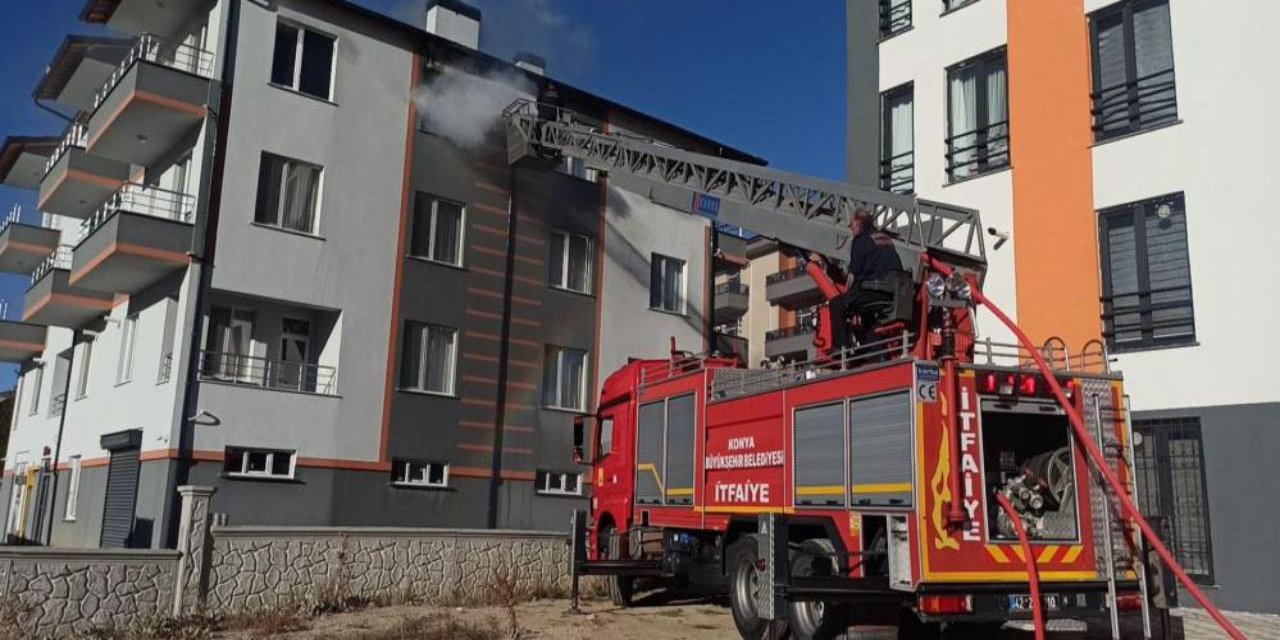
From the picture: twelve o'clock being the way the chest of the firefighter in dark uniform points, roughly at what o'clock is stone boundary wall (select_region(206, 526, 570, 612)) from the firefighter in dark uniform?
The stone boundary wall is roughly at 11 o'clock from the firefighter in dark uniform.

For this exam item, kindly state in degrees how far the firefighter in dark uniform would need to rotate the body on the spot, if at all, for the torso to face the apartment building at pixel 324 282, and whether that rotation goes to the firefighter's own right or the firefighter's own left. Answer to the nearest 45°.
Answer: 0° — they already face it

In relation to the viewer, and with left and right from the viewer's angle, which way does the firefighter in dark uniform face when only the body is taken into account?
facing away from the viewer and to the left of the viewer

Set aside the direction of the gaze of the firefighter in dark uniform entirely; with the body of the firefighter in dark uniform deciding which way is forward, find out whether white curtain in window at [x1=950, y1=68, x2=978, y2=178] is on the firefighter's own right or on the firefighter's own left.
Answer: on the firefighter's own right

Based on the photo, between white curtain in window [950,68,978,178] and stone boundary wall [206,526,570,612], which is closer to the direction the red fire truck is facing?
the stone boundary wall

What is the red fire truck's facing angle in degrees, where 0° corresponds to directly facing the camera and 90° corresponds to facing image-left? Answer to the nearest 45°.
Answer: approximately 135°
